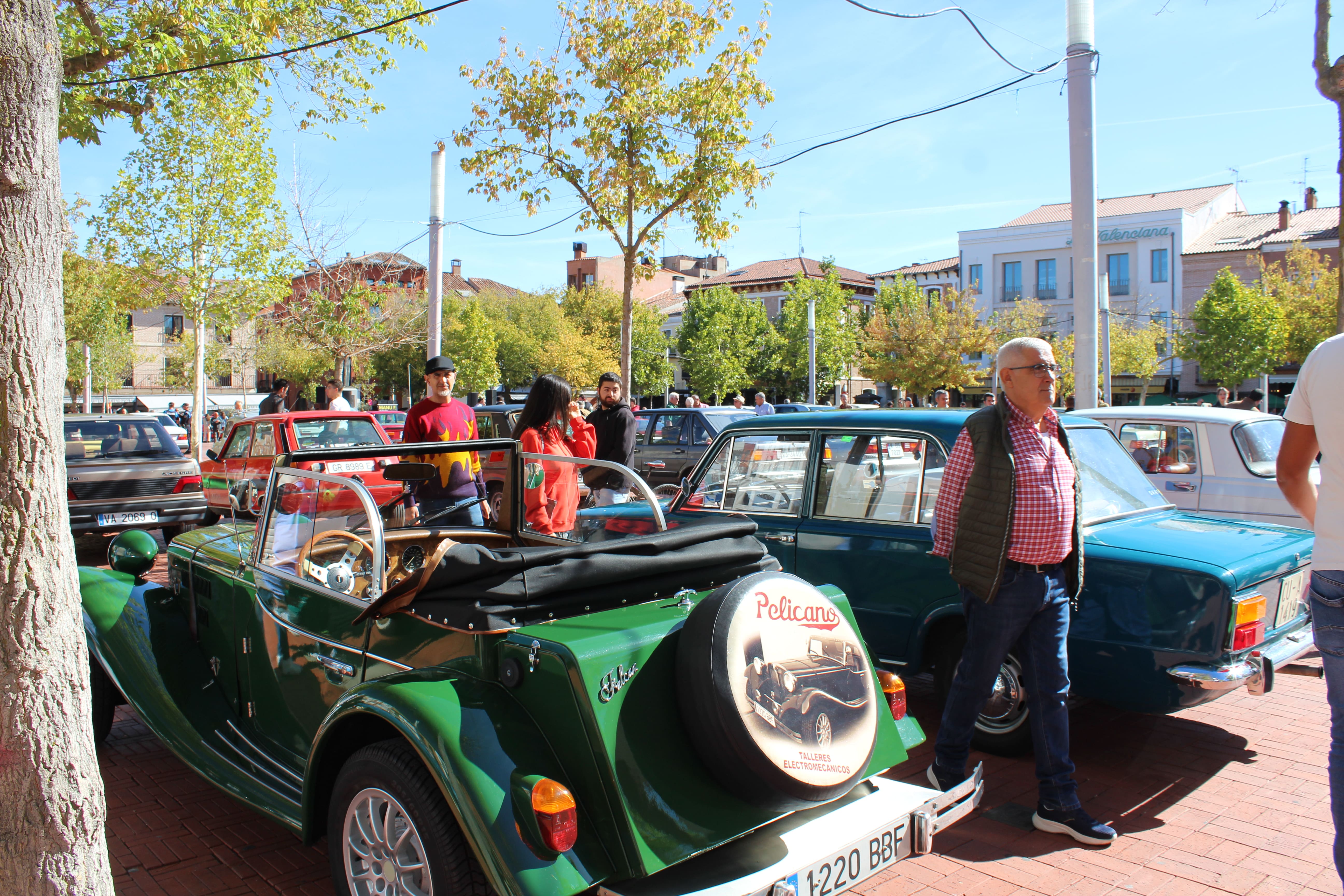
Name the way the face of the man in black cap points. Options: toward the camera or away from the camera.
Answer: toward the camera

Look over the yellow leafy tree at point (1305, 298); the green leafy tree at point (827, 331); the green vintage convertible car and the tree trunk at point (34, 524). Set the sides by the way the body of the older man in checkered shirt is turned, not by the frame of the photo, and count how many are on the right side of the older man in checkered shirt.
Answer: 2

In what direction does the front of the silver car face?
away from the camera

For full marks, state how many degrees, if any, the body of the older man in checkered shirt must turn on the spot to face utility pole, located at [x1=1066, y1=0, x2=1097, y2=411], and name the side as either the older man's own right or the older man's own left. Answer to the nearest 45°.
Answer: approximately 135° to the older man's own left

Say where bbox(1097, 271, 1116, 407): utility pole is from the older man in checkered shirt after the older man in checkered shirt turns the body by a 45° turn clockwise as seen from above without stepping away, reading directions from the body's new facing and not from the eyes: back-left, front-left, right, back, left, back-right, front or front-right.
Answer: back

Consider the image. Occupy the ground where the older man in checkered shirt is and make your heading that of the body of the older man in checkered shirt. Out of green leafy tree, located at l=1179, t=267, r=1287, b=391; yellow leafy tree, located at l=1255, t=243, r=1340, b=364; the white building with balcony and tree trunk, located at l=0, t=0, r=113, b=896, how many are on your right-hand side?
1

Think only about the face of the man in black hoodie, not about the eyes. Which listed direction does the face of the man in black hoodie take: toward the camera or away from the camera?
toward the camera

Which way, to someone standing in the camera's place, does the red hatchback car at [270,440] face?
facing away from the viewer and to the left of the viewer

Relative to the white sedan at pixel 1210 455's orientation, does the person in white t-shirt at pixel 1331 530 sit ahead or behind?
behind

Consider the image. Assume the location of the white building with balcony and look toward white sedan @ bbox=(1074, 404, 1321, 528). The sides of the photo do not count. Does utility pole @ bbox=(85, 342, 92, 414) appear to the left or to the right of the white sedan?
right

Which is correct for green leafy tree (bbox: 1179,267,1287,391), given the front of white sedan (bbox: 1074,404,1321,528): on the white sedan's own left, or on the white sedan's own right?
on the white sedan's own right

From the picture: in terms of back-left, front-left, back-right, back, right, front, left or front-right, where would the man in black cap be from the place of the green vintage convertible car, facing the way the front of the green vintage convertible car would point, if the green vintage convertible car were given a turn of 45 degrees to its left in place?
right

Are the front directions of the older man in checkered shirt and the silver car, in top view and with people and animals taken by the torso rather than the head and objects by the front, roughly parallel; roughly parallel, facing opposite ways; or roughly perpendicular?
roughly parallel, facing opposite ways

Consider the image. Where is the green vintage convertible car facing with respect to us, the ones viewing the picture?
facing away from the viewer and to the left of the viewer
